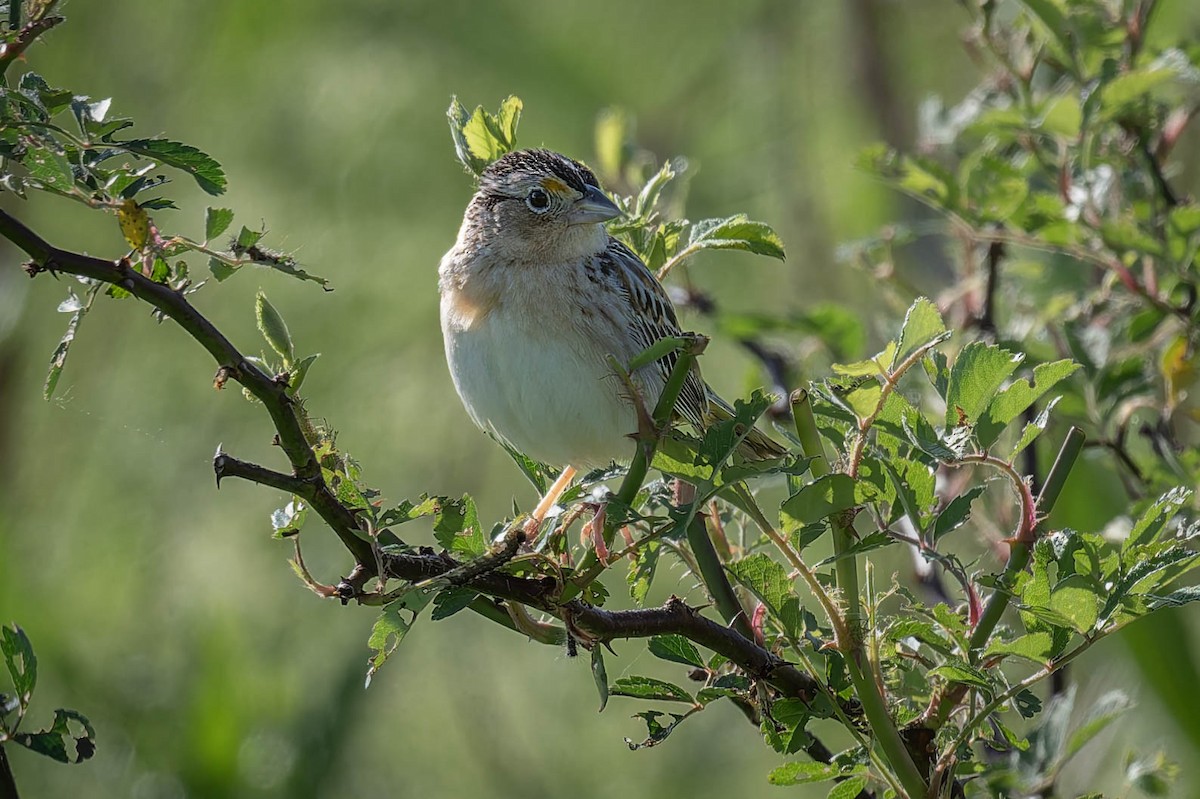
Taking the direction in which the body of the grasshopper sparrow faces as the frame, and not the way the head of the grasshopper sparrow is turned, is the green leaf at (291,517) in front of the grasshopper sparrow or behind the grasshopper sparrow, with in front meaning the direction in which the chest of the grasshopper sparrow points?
in front

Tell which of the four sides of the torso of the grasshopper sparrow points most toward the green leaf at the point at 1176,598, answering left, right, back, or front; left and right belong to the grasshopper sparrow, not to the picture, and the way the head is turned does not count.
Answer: left

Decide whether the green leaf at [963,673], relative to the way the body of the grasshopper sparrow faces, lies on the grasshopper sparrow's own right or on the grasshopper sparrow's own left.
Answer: on the grasshopper sparrow's own left

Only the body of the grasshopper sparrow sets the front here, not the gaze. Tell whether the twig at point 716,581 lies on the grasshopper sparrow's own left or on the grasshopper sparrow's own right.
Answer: on the grasshopper sparrow's own left

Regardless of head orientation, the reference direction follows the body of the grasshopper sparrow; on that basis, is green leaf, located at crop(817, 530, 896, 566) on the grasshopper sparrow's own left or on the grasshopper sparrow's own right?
on the grasshopper sparrow's own left

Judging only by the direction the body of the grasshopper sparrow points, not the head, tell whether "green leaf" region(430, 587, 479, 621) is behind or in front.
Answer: in front

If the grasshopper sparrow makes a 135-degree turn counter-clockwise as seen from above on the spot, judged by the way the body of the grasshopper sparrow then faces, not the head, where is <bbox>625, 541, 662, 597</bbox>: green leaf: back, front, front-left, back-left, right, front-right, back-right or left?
right

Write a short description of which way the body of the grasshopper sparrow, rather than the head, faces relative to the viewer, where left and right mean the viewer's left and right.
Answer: facing the viewer and to the left of the viewer

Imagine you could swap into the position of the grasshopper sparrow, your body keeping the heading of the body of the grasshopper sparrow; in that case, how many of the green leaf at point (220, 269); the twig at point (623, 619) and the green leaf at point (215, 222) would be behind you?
0

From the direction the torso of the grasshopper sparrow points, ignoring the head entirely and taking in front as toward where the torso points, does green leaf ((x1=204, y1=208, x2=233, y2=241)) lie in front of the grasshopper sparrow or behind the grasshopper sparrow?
in front

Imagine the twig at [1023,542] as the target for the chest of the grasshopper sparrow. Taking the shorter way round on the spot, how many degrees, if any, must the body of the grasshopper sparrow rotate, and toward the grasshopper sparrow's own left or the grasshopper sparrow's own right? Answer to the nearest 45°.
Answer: approximately 90° to the grasshopper sparrow's own left
